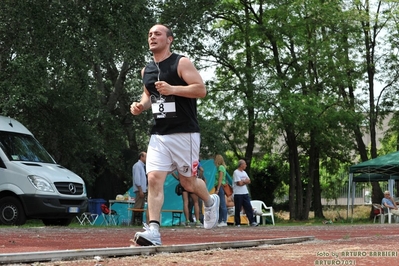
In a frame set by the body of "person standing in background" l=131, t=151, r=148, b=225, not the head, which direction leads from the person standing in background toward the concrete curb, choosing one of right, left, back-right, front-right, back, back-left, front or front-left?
right

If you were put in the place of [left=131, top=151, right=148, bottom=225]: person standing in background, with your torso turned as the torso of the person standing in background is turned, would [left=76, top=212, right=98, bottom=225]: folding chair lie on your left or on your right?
on your right

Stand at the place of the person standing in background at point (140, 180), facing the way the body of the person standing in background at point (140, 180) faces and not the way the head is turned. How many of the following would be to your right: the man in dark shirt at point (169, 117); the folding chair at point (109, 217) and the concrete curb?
2

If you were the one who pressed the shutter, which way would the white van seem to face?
facing the viewer and to the right of the viewer

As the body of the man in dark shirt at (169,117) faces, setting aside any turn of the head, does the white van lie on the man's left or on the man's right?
on the man's right

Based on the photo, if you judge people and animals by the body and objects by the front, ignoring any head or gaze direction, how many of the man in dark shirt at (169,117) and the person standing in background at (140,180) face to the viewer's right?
1

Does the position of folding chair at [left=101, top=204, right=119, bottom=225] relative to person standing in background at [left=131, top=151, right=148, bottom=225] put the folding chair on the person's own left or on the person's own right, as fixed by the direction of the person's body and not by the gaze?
on the person's own left

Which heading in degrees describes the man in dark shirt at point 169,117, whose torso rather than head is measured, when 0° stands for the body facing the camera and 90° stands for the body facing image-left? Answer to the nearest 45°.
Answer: approximately 45°

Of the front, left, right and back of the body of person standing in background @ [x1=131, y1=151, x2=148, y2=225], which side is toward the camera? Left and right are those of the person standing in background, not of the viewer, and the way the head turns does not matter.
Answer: right

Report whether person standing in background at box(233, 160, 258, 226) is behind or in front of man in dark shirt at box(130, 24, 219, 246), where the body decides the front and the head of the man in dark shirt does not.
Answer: behind

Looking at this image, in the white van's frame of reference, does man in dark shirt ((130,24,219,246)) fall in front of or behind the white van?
in front

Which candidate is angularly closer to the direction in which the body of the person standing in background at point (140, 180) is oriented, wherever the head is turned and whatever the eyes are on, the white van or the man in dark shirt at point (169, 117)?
the man in dark shirt

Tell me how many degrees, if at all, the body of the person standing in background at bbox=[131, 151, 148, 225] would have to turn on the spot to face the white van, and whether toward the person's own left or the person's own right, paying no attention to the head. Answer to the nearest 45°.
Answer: approximately 135° to the person's own right

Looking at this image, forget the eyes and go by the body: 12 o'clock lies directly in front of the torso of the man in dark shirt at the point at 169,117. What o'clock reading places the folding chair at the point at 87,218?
The folding chair is roughly at 4 o'clock from the man in dark shirt.

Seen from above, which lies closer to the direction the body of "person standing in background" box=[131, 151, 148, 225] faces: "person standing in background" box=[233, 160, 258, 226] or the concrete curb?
the person standing in background
